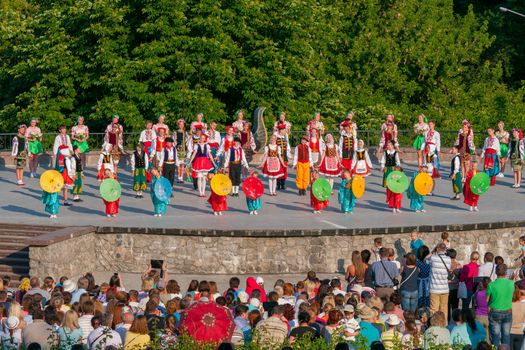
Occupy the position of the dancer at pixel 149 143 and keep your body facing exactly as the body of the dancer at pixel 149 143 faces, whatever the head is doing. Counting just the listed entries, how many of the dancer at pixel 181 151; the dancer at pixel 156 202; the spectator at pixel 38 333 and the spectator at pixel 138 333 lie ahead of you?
3

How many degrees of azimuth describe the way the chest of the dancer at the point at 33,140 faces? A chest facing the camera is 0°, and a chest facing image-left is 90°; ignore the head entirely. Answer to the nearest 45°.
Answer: approximately 0°

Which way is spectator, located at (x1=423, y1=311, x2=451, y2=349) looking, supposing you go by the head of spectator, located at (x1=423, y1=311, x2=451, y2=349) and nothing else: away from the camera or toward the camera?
away from the camera

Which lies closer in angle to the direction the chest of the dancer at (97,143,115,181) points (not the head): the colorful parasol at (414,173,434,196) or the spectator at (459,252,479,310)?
the spectator

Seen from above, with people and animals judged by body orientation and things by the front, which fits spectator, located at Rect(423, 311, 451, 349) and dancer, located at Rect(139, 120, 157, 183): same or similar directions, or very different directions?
very different directions

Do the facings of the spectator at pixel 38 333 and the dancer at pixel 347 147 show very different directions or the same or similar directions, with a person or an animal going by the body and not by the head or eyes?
very different directions

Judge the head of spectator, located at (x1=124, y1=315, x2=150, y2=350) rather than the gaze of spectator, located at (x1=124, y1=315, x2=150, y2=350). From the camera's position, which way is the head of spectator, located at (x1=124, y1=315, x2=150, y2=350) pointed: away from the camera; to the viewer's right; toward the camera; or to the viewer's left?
away from the camera
